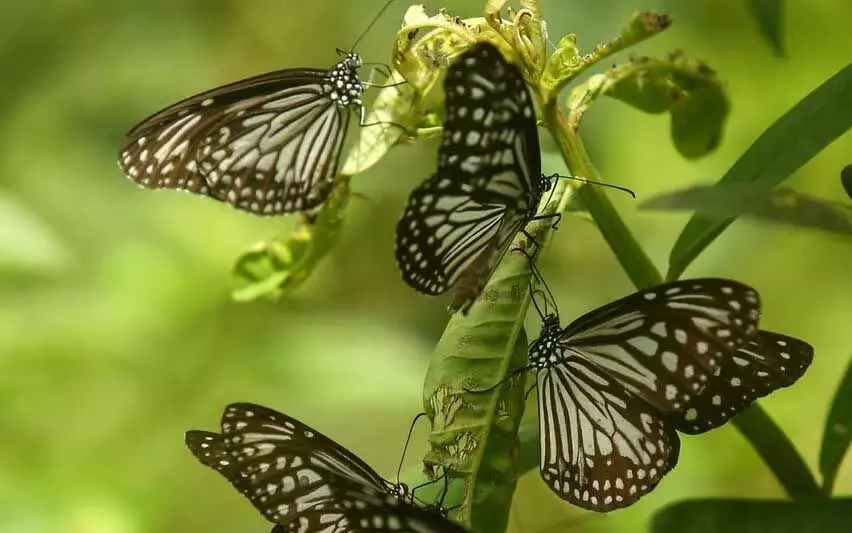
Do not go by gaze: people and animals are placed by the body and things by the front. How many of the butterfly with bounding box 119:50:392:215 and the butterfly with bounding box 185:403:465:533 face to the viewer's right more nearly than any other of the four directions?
2

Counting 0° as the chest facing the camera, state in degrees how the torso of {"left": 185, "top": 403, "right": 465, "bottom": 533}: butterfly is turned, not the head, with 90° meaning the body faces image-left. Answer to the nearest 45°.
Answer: approximately 270°

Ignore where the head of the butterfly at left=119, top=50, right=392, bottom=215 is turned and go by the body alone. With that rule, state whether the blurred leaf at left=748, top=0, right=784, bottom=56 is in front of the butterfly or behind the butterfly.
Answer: in front

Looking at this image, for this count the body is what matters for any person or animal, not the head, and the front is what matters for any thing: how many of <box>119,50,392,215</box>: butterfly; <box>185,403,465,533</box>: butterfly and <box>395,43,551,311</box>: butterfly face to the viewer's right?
3

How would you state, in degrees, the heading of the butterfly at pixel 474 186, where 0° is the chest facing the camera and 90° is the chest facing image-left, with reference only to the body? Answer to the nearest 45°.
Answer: approximately 270°

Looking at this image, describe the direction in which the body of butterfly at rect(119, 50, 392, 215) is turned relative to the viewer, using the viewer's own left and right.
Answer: facing to the right of the viewer

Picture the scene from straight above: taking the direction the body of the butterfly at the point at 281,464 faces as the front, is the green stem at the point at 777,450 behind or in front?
in front

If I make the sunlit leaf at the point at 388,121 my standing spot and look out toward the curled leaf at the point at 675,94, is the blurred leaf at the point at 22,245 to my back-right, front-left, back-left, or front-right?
back-left

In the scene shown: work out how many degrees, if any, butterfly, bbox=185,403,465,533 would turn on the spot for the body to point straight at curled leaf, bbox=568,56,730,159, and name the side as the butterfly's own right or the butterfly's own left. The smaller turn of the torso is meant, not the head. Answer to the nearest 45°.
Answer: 0° — it already faces it
